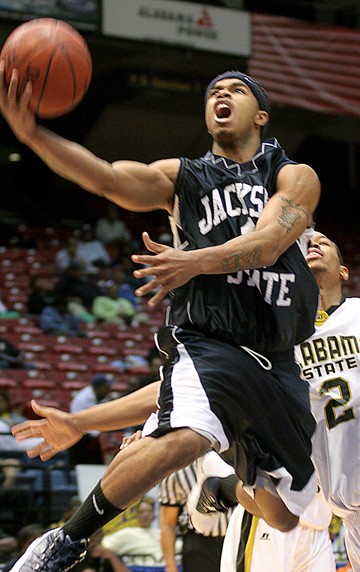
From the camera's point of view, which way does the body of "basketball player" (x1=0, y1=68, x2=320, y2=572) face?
toward the camera

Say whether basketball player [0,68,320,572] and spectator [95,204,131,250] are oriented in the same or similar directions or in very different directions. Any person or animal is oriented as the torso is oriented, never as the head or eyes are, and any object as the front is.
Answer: same or similar directions

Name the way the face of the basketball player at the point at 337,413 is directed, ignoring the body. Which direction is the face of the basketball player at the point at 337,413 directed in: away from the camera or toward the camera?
toward the camera

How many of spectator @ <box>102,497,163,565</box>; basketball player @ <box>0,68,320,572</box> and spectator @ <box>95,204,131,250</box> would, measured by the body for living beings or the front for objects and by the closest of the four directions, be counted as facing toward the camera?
3

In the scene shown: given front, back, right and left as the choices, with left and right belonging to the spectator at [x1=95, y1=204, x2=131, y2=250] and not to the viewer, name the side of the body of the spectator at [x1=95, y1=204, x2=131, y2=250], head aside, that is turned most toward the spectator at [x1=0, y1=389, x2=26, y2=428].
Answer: front

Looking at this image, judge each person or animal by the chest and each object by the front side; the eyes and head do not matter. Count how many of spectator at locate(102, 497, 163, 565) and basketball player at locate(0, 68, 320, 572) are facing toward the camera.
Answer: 2

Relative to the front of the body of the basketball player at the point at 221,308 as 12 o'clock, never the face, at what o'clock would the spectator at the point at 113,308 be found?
The spectator is roughly at 6 o'clock from the basketball player.

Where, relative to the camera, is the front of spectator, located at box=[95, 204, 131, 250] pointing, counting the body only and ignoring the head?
toward the camera

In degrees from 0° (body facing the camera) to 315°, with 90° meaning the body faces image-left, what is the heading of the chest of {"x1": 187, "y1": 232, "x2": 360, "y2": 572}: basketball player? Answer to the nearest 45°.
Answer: approximately 45°

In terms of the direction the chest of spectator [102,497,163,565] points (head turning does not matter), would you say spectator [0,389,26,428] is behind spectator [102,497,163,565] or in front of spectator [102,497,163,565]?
behind

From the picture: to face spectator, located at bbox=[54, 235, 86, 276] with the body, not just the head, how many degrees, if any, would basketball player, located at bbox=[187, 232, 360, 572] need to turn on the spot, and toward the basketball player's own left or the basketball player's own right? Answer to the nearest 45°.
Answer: approximately 90° to the basketball player's own right

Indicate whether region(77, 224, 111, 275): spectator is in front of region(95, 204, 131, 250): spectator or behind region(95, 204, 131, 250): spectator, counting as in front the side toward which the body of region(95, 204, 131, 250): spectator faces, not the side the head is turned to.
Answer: in front

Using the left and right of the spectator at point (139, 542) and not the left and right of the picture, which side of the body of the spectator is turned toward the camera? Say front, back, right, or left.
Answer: front

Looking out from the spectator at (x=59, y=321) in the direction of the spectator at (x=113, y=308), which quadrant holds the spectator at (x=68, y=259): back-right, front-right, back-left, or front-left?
front-left
